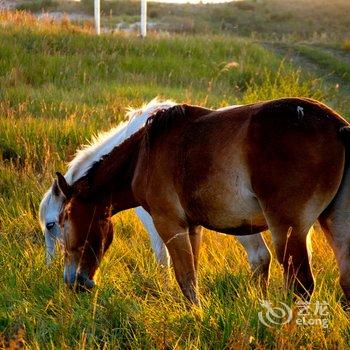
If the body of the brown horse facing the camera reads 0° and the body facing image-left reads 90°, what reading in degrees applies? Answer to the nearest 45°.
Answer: approximately 90°
